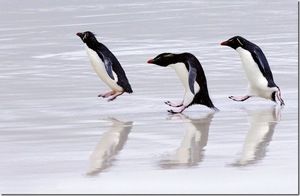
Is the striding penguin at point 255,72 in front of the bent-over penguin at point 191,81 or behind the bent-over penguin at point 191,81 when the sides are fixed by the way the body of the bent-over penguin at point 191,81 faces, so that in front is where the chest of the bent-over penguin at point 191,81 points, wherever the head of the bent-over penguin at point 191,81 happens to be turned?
behind

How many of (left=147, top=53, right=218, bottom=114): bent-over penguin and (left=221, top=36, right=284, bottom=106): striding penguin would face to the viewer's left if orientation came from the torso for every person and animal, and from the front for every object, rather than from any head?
2

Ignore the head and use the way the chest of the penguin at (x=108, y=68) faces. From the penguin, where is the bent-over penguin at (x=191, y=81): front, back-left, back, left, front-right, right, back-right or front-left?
back-left

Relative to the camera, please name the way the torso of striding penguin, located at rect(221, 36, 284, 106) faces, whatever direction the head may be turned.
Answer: to the viewer's left

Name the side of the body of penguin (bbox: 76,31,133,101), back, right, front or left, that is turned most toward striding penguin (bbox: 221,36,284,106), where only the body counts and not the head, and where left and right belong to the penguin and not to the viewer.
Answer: back

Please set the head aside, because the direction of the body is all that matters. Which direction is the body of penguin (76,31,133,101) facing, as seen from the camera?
to the viewer's left

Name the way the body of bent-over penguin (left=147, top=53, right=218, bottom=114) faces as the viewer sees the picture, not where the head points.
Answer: to the viewer's left
